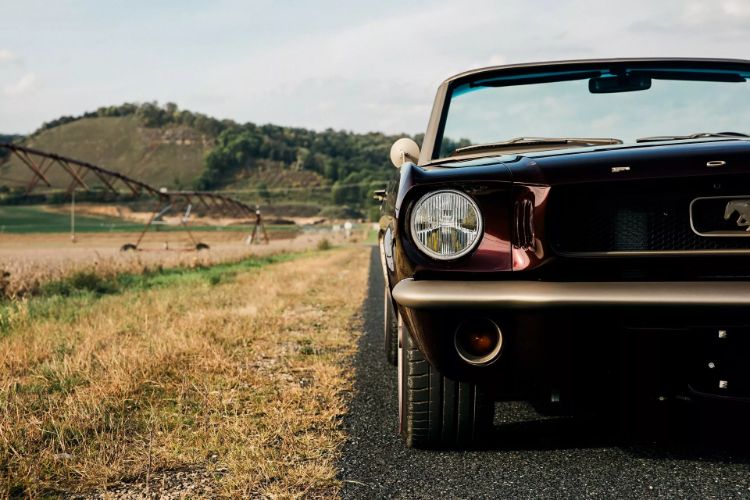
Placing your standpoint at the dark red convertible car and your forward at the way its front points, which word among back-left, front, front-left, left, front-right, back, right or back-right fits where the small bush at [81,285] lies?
back-right

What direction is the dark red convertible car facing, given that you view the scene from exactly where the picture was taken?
facing the viewer
